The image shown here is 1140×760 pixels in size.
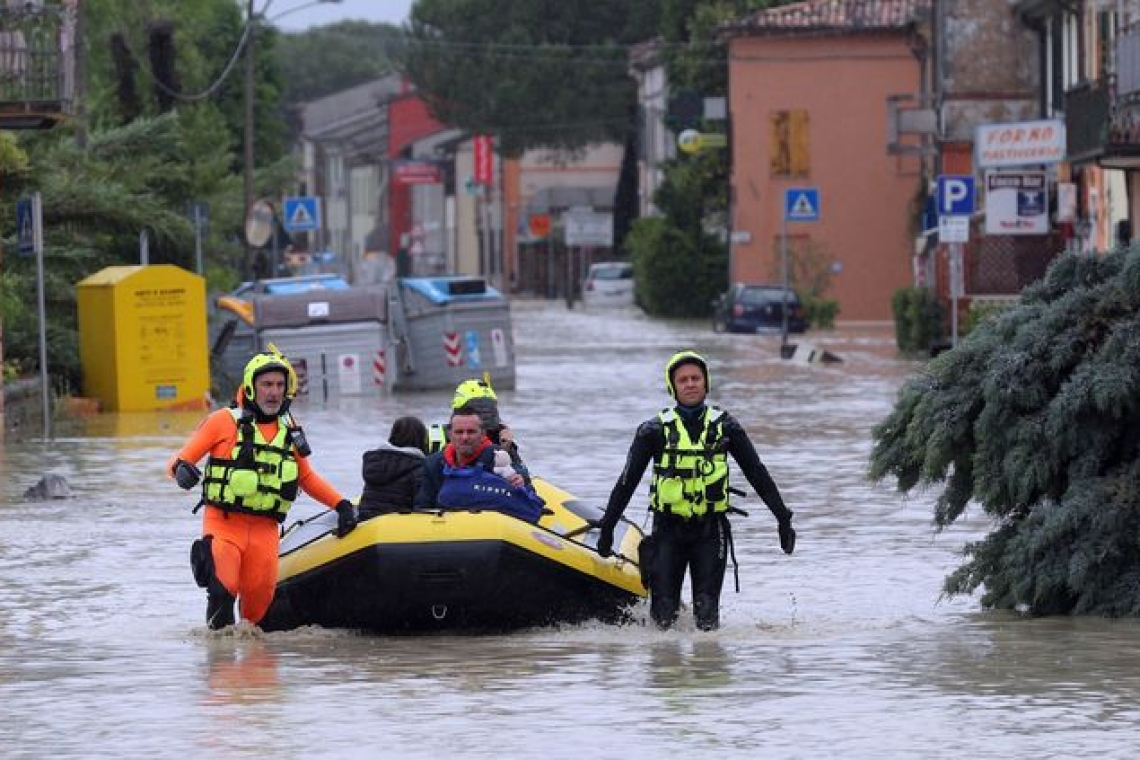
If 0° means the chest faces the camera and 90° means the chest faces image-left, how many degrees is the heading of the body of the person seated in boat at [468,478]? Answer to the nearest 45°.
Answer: approximately 0°

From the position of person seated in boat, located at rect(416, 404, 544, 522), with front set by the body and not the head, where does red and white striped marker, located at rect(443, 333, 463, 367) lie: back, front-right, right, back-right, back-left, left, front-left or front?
back

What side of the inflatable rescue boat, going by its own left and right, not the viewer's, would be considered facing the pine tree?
left

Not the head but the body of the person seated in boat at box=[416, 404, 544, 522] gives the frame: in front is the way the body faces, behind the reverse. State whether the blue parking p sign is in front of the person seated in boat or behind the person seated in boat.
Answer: behind

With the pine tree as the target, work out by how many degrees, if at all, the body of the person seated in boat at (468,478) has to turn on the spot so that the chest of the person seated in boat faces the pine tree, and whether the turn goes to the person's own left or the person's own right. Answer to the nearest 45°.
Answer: approximately 90° to the person's own left

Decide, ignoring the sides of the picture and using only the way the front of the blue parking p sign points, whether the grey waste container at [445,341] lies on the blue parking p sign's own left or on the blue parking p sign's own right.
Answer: on the blue parking p sign's own right

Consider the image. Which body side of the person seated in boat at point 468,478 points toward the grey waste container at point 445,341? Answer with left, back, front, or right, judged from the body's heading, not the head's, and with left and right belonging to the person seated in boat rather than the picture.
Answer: back

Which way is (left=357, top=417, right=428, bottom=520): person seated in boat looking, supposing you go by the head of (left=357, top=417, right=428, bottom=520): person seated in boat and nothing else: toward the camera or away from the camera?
away from the camera

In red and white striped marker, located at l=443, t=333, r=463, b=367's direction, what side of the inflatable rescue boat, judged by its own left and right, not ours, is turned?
back

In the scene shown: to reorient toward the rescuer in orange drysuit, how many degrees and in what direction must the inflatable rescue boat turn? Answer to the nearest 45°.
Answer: approximately 90° to its right
